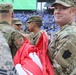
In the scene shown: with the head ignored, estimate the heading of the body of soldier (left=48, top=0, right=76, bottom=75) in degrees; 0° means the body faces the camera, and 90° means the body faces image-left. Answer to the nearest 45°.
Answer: approximately 45°

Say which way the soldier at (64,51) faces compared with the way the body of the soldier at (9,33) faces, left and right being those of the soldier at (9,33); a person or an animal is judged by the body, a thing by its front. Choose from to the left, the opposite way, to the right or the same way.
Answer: the opposite way

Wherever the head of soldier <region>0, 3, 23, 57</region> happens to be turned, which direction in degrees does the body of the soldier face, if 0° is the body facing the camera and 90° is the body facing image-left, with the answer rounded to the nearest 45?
approximately 225°

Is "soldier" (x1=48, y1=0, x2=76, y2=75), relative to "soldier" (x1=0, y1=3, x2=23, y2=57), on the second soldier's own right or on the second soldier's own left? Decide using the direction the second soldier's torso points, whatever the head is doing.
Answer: on the second soldier's own right

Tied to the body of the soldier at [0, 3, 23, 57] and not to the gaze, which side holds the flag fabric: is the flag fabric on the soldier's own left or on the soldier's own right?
on the soldier's own right
